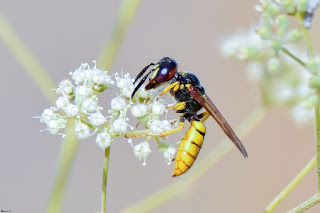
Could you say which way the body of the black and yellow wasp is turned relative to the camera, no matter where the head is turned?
to the viewer's left
